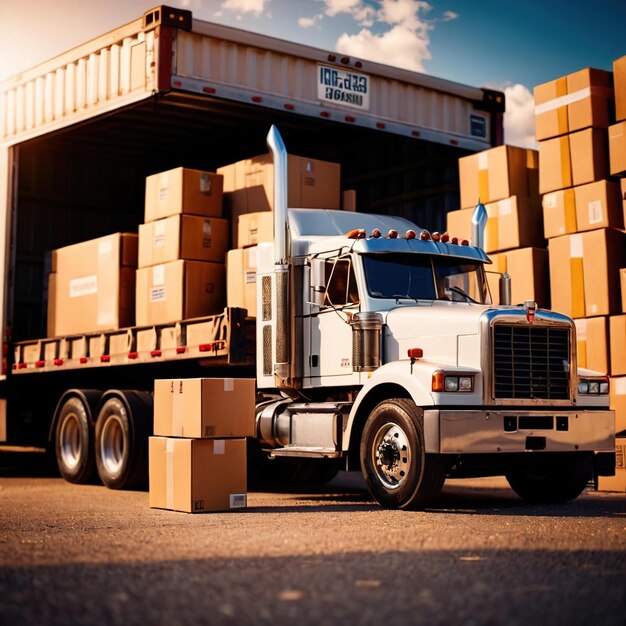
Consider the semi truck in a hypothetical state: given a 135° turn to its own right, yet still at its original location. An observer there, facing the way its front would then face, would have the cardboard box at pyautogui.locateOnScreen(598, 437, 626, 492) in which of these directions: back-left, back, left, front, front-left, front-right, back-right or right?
back

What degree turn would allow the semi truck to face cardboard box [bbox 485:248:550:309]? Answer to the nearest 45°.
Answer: approximately 45° to its left

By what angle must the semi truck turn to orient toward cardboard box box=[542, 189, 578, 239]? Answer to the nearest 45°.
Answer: approximately 45° to its left

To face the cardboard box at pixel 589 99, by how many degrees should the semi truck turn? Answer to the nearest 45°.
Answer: approximately 45° to its left

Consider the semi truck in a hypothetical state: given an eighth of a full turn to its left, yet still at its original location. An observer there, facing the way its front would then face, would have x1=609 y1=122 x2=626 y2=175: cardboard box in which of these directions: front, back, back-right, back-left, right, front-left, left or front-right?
front

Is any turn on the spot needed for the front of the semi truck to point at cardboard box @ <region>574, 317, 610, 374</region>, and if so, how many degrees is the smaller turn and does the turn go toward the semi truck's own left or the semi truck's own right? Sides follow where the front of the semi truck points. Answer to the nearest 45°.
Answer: approximately 45° to the semi truck's own left

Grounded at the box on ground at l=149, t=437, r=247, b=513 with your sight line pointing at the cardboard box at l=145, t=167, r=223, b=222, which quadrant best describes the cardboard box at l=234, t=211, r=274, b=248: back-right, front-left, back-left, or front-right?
front-right

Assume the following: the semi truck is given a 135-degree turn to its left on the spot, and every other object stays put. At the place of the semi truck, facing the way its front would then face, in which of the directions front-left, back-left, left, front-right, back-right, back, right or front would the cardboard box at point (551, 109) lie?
right

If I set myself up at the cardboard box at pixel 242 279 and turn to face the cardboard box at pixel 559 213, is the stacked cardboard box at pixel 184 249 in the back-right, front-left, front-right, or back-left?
back-left

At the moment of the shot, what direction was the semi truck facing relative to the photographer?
facing the viewer and to the right of the viewer
